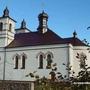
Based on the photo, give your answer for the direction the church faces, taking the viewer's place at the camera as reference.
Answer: facing away from the viewer and to the left of the viewer
